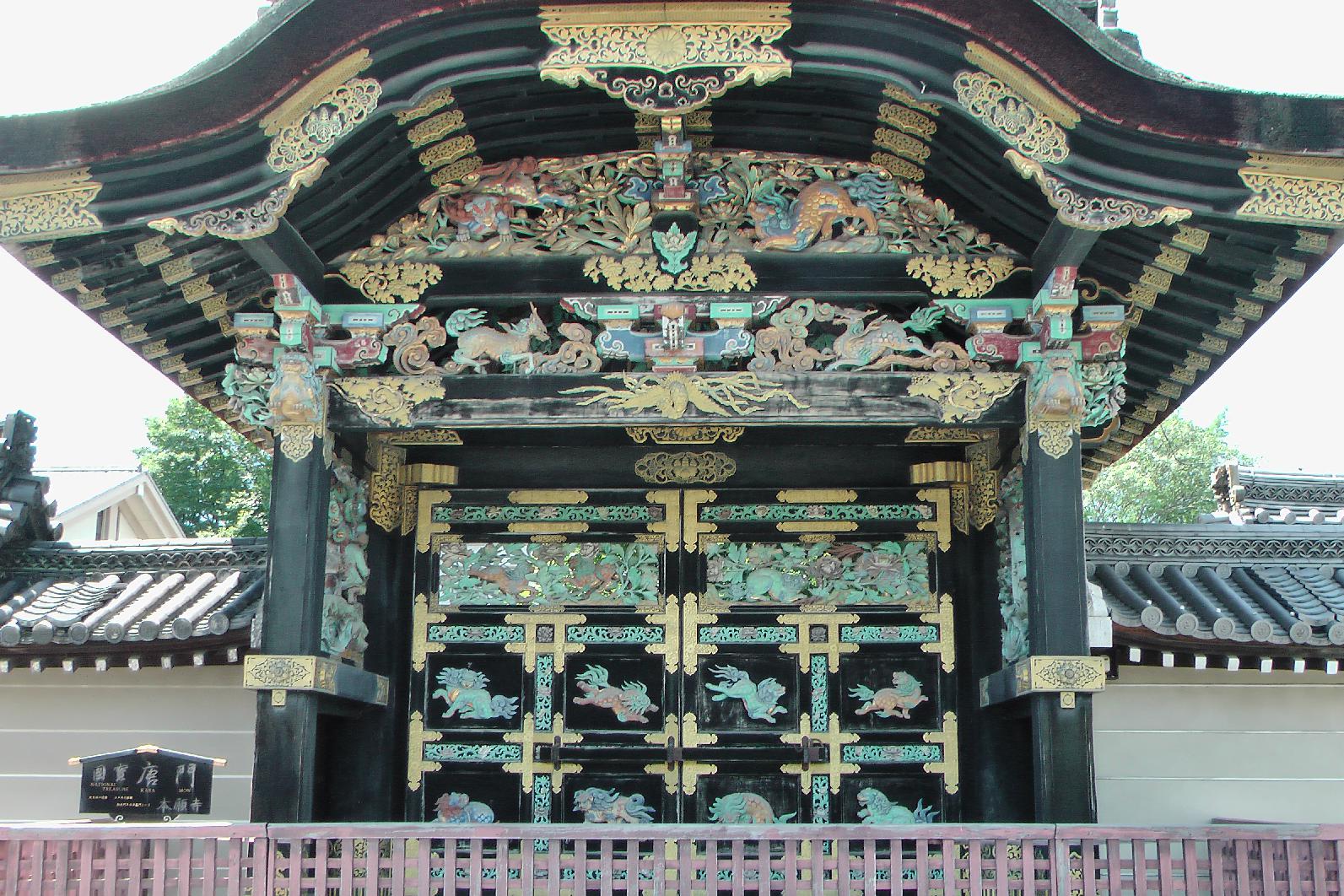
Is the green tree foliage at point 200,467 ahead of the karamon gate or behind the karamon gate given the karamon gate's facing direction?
behind

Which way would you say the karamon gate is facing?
toward the camera

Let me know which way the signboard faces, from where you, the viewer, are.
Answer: facing the viewer

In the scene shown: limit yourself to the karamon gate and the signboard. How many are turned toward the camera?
2

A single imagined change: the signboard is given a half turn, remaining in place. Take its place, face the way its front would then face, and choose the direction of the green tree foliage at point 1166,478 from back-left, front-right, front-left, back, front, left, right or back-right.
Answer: front-right

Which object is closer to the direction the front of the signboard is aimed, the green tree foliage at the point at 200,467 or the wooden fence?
the wooden fence

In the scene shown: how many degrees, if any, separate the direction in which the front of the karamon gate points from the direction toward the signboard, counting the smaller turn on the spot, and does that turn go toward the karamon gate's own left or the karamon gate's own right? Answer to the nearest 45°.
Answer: approximately 90° to the karamon gate's own right
